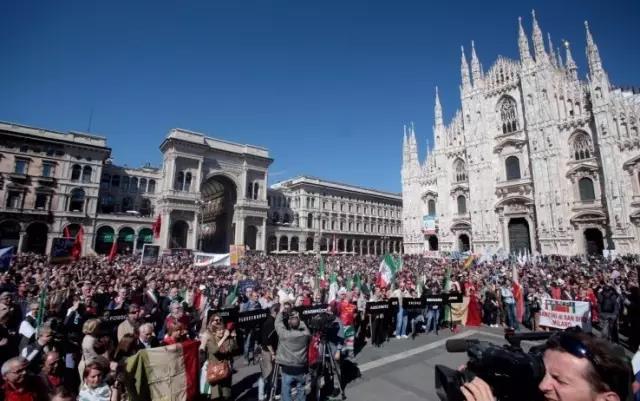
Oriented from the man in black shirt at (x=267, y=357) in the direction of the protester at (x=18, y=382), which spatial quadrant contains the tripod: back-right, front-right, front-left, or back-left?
back-left

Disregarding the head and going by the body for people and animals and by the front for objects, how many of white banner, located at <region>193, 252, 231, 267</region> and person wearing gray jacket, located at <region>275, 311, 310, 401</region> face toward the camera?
1

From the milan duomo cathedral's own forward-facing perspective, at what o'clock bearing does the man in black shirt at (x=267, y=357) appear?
The man in black shirt is roughly at 11 o'clock from the milan duomo cathedral.

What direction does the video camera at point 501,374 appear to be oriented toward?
to the viewer's left

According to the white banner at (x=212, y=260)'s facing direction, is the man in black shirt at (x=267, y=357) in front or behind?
in front

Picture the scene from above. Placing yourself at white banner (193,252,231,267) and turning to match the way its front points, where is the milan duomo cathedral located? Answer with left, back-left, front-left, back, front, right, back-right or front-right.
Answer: left

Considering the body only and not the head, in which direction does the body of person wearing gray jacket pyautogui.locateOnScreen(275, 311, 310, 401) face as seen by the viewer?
away from the camera

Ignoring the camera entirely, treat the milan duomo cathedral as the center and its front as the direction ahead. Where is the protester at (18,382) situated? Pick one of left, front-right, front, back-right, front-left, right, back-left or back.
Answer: front-left

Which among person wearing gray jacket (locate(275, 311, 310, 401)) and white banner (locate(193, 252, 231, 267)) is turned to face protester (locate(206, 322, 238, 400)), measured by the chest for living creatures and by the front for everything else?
the white banner

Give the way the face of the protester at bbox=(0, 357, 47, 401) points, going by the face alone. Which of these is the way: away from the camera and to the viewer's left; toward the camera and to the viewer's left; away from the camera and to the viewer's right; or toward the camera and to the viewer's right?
toward the camera and to the viewer's right

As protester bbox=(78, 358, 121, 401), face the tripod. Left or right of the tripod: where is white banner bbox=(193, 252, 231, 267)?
left

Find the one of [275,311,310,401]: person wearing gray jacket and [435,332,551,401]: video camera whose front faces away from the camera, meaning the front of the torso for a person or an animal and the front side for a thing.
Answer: the person wearing gray jacket
